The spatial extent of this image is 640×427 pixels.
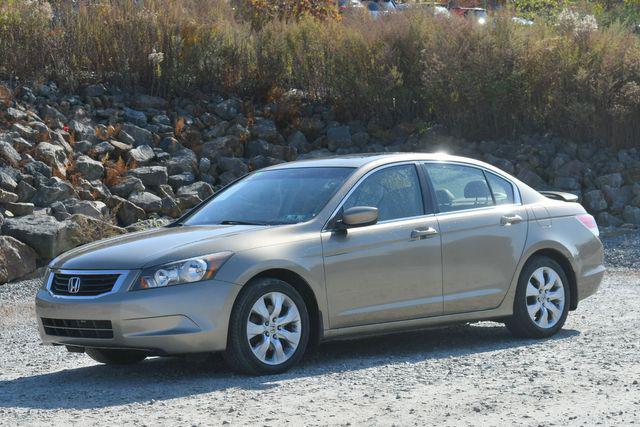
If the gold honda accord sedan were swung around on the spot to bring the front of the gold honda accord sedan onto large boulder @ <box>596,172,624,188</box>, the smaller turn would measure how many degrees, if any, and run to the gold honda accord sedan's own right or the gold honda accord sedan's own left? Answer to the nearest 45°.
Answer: approximately 180°

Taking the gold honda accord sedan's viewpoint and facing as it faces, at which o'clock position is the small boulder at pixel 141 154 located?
The small boulder is roughly at 4 o'clock from the gold honda accord sedan.

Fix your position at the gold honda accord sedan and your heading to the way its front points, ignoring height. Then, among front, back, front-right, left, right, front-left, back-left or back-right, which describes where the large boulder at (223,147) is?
back-right

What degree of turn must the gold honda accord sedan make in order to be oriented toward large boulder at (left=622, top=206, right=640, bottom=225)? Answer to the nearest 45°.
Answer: approximately 180°

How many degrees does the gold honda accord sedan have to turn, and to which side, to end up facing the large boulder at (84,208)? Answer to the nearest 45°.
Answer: approximately 90° to its right

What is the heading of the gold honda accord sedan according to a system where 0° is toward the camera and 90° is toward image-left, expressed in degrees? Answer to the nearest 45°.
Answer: approximately 45°

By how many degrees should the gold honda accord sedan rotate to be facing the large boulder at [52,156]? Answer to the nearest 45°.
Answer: approximately 90° to its right

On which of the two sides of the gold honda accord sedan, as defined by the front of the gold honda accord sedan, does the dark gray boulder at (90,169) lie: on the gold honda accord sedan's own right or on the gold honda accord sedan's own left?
on the gold honda accord sedan's own right

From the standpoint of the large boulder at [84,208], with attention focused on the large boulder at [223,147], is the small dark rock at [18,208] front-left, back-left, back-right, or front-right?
back-left

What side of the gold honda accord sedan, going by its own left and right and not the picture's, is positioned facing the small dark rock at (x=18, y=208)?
right

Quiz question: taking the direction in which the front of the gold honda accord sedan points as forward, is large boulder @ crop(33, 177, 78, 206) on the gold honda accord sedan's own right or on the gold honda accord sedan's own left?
on the gold honda accord sedan's own right

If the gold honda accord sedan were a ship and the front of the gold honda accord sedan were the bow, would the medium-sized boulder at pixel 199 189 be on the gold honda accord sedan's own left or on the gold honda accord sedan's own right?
on the gold honda accord sedan's own right

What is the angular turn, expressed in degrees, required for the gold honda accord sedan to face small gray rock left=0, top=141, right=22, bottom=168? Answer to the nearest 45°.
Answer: approximately 90° to its right

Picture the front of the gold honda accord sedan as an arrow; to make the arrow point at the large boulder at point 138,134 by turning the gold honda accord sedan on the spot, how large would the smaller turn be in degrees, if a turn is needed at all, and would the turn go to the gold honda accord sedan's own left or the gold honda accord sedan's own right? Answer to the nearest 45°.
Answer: approximately 135° to the gold honda accord sedan's own right
